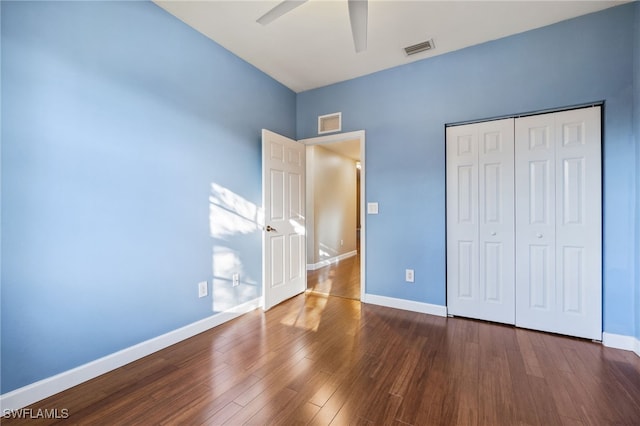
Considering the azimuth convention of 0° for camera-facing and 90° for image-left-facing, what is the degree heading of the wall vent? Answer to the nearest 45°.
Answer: approximately 45°

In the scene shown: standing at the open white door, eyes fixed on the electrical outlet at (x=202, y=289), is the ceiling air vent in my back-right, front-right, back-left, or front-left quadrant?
back-left

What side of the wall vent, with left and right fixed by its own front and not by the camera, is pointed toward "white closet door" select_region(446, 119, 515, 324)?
left

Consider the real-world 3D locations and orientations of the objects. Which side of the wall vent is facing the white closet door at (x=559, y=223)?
left

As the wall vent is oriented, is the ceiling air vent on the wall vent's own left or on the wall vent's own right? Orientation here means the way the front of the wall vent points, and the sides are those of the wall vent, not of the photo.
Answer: on the wall vent's own left
